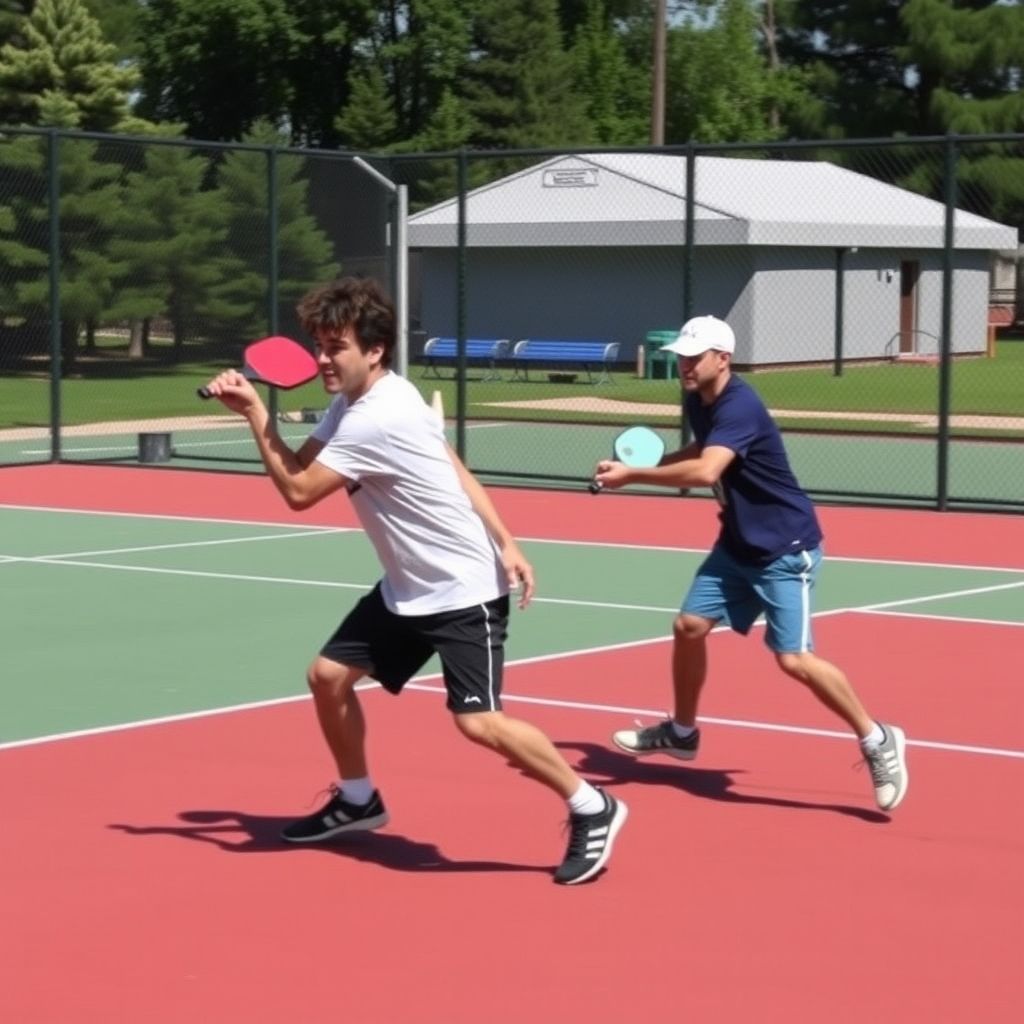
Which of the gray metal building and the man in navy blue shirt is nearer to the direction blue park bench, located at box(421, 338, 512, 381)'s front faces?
the man in navy blue shirt

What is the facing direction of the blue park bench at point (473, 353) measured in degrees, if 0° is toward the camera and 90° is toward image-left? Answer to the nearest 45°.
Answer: approximately 0°

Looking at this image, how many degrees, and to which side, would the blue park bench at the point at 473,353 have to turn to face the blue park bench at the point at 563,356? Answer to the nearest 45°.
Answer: approximately 45° to its left

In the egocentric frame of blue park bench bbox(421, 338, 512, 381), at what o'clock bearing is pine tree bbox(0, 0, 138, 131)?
The pine tree is roughly at 4 o'clock from the blue park bench.

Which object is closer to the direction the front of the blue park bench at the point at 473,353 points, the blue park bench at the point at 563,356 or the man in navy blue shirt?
the man in navy blue shirt

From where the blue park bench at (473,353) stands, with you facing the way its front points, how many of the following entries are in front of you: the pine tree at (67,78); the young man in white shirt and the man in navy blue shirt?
2

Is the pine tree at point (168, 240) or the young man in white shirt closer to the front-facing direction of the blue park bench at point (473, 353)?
the young man in white shirt

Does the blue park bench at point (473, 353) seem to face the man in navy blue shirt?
yes

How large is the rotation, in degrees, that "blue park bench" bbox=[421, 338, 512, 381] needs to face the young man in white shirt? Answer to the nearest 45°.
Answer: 0° — it already faces them
